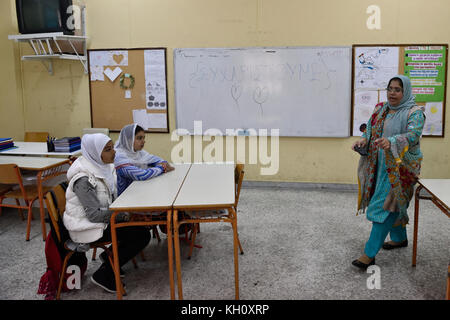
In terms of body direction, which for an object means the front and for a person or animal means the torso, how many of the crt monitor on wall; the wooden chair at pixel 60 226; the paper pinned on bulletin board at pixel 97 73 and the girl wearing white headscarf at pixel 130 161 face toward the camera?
2

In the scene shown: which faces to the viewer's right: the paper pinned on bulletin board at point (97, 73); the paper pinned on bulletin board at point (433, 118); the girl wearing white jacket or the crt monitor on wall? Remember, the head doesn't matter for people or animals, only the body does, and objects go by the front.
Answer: the girl wearing white jacket

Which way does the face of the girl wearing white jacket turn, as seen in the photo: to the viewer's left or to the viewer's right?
to the viewer's right

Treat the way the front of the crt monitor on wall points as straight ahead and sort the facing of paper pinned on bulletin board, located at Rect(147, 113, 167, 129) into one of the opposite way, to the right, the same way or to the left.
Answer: the same way

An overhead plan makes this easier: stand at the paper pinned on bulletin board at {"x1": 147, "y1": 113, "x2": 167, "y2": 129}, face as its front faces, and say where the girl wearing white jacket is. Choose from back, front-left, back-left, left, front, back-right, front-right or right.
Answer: front

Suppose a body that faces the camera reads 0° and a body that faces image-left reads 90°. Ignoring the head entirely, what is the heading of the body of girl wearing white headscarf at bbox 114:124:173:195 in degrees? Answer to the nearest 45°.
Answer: approximately 270°

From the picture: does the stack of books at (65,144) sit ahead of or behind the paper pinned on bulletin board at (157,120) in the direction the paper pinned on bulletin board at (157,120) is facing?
ahead

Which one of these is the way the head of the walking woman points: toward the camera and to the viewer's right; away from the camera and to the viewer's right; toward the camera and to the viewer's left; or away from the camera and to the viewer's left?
toward the camera and to the viewer's left

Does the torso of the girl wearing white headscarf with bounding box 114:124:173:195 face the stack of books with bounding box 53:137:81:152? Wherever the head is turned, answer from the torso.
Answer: no

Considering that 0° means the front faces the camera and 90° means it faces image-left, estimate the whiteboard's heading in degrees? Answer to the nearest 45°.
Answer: approximately 0°

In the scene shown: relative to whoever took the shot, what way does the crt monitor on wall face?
facing the viewer

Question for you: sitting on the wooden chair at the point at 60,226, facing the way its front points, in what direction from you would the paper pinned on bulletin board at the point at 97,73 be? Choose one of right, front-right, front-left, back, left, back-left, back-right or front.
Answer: left

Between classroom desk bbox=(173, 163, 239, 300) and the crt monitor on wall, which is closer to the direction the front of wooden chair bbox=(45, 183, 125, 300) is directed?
the classroom desk

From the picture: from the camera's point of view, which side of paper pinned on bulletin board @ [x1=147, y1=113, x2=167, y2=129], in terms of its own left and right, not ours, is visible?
front

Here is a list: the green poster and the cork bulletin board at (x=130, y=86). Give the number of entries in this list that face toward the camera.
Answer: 2
